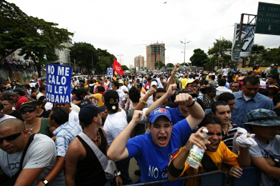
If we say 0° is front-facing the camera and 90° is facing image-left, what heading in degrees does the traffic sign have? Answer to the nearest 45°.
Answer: approximately 0°

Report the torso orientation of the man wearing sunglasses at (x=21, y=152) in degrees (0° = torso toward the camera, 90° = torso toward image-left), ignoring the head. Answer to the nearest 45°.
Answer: approximately 45°

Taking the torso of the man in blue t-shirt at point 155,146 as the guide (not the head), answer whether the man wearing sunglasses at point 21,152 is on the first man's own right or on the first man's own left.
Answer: on the first man's own right

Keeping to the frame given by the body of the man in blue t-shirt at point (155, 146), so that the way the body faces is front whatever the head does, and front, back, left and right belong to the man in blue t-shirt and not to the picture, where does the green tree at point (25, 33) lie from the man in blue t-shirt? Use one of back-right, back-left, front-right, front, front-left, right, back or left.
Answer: back-right

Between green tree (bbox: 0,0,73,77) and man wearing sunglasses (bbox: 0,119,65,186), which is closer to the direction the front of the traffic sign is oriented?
the man wearing sunglasses

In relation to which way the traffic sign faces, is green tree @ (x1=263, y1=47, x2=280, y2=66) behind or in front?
behind

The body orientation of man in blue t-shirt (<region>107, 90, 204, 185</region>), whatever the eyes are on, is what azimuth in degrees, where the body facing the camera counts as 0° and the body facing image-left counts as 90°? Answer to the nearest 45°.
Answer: approximately 0°

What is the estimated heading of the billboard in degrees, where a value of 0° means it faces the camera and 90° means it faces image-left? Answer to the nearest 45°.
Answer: approximately 45°

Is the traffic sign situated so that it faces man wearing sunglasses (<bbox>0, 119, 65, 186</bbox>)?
yes

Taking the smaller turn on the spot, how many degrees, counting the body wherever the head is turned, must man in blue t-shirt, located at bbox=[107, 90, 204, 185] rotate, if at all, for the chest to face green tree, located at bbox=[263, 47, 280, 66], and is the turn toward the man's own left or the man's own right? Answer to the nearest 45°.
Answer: approximately 135° to the man's own left

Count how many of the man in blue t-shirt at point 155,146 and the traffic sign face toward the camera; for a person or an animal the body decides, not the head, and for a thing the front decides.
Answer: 2

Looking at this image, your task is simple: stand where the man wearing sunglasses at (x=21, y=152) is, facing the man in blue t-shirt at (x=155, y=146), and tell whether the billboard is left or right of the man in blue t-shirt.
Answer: left

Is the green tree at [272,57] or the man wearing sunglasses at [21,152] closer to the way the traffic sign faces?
the man wearing sunglasses
